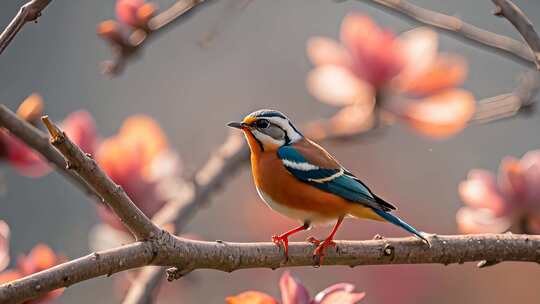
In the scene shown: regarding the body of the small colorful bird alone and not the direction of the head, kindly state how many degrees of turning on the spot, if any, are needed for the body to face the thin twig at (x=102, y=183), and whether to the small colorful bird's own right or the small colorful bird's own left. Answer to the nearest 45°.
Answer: approximately 45° to the small colorful bird's own left

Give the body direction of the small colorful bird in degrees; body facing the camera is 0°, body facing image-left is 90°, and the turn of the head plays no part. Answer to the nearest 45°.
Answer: approximately 90°

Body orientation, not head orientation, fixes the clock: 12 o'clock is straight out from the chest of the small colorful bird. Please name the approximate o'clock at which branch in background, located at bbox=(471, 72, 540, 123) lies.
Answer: The branch in background is roughly at 5 o'clock from the small colorful bird.
